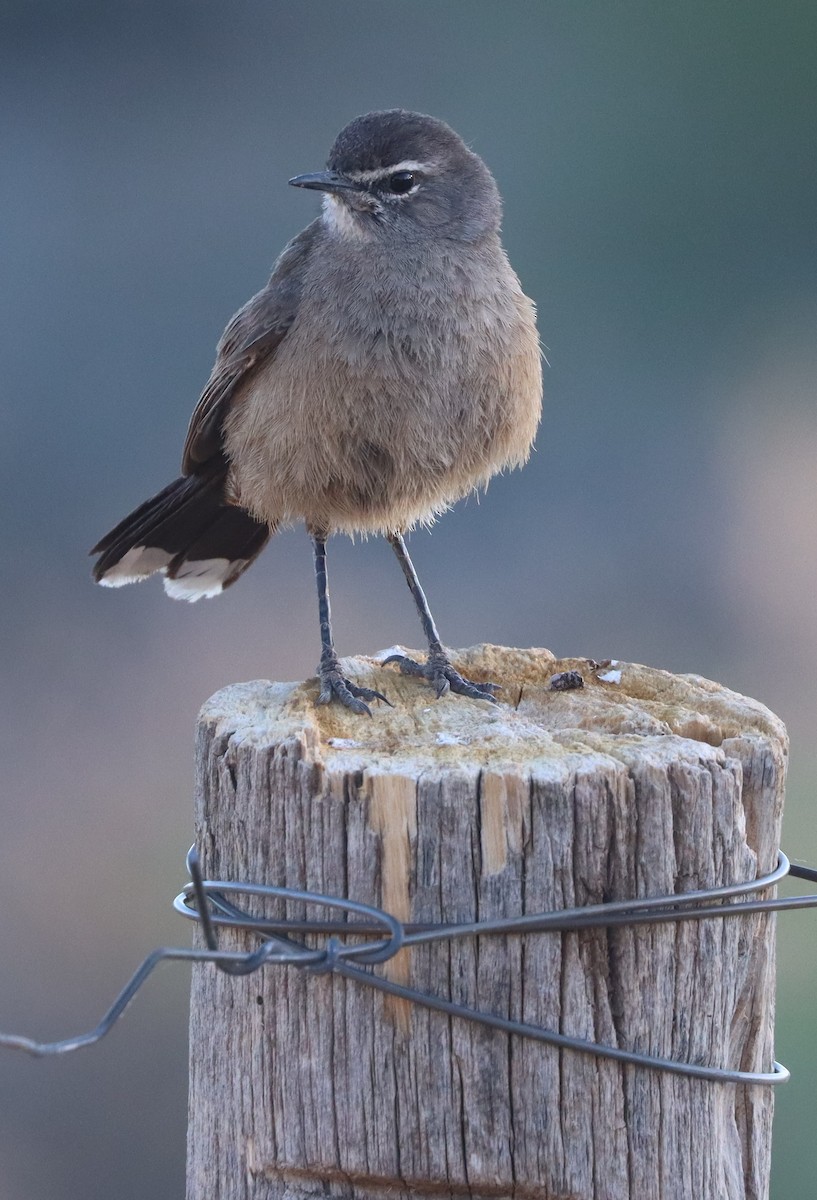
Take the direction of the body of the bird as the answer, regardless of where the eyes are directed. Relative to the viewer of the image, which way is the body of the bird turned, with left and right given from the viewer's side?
facing the viewer and to the right of the viewer
